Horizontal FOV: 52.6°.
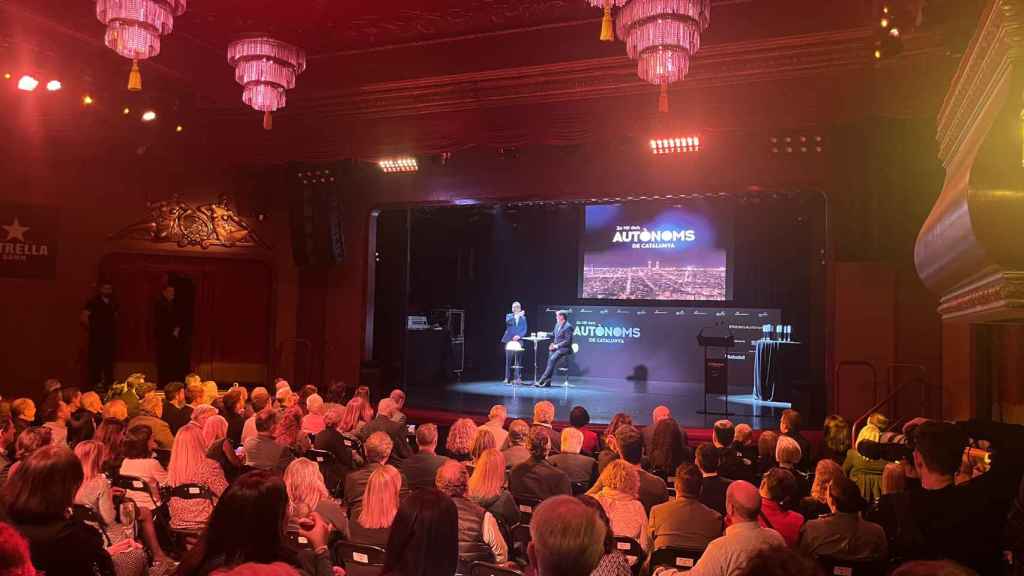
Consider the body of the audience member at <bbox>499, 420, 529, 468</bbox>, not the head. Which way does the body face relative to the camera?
away from the camera

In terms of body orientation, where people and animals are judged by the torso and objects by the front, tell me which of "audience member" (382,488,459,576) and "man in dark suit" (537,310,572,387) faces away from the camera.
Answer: the audience member

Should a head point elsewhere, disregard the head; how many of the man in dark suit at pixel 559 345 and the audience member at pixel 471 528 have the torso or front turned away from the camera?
1

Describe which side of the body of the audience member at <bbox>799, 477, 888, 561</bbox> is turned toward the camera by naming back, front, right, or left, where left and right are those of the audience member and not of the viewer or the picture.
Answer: back

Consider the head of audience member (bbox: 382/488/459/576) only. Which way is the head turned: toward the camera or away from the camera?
away from the camera

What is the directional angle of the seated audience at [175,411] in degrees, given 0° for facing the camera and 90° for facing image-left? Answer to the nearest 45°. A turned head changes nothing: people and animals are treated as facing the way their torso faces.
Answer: approximately 225°

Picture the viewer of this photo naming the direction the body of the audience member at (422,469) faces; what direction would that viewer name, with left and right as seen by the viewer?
facing away from the viewer

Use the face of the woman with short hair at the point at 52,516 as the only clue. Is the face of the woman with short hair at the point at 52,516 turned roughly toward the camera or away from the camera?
away from the camera

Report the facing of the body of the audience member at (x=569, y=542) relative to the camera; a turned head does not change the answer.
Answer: away from the camera

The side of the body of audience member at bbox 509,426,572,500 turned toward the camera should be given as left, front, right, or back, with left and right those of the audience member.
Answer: back

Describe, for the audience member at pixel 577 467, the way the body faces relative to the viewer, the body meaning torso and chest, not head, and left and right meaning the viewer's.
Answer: facing away from the viewer
